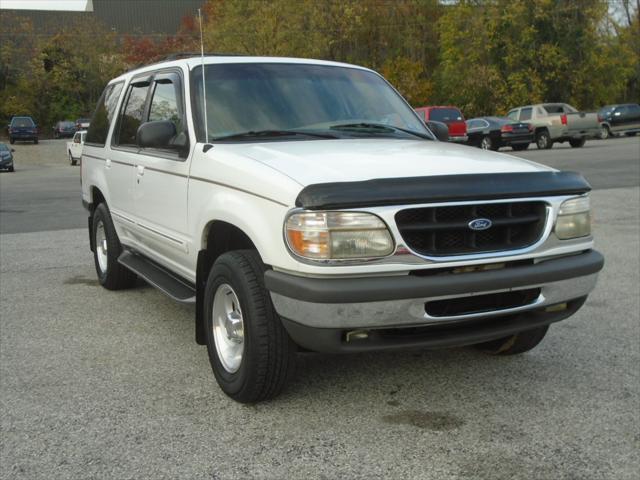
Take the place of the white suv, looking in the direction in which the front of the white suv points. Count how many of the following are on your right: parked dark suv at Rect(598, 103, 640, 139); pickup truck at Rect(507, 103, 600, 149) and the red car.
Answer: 0

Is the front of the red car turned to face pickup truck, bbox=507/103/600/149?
no

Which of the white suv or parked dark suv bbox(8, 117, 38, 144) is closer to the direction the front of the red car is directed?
the parked dark suv

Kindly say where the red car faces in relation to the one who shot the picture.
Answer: facing away from the viewer and to the left of the viewer

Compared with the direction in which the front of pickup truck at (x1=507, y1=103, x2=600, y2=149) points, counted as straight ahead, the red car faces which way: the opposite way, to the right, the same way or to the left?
the same way

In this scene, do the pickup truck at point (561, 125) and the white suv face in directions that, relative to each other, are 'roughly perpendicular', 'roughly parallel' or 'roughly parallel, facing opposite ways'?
roughly parallel, facing opposite ways

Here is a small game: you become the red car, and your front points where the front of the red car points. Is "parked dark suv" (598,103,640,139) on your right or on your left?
on your right

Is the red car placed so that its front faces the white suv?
no

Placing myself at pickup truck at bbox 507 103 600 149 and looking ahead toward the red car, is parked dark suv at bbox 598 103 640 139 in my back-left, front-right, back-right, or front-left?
back-right

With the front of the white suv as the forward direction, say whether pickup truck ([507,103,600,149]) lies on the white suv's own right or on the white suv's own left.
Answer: on the white suv's own left

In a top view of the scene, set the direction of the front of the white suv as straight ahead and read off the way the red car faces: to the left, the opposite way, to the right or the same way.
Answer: the opposite way

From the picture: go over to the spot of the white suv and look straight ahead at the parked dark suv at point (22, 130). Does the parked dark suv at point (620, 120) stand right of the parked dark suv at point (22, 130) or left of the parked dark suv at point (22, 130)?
right

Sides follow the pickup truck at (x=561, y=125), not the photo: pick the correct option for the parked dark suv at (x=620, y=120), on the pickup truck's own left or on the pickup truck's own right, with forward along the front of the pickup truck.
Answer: on the pickup truck's own right

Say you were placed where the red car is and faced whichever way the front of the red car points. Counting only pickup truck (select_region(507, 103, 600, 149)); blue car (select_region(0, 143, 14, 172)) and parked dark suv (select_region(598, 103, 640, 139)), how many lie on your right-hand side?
2

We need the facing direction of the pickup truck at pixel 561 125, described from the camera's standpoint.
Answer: facing away from the viewer and to the left of the viewer

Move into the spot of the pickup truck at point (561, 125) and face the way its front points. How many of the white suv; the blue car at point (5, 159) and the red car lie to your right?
0

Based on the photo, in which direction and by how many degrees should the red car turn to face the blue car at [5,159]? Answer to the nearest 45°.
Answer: approximately 45° to its left

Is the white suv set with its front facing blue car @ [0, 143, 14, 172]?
no

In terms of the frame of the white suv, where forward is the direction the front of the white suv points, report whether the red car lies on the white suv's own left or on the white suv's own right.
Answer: on the white suv's own left

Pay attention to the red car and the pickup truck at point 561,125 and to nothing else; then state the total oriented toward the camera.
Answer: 0
